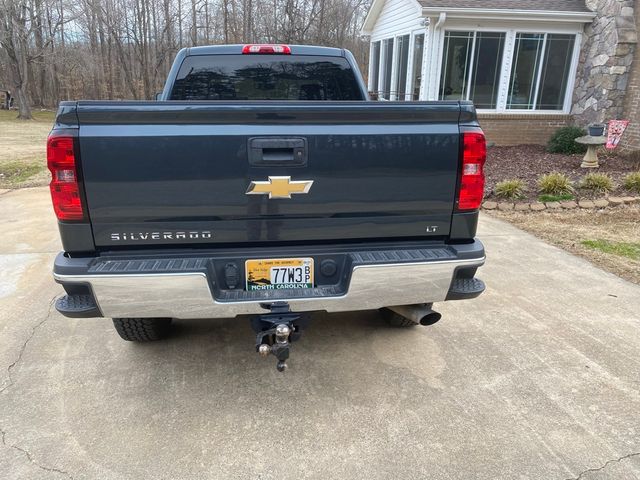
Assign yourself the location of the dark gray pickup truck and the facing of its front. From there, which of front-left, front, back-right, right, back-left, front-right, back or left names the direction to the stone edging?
front-right

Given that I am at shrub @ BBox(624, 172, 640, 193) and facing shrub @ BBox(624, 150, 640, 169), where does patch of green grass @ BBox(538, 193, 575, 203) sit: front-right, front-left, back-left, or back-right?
back-left

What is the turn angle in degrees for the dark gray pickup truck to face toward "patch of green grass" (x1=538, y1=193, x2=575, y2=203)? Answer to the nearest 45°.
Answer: approximately 45° to its right

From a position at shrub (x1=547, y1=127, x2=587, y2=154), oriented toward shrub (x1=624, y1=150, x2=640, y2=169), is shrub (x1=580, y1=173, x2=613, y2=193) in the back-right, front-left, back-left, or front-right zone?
front-right

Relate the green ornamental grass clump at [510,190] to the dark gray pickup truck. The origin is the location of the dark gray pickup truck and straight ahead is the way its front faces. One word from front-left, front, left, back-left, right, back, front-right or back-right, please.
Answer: front-right

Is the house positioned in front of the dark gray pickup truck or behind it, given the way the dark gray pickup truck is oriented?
in front

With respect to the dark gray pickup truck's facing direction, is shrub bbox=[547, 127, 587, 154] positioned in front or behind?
in front

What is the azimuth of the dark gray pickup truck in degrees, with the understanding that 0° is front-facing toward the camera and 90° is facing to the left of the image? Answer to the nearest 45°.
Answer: approximately 180°

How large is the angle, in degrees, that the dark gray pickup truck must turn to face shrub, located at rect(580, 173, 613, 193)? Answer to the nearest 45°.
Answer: approximately 45° to its right
